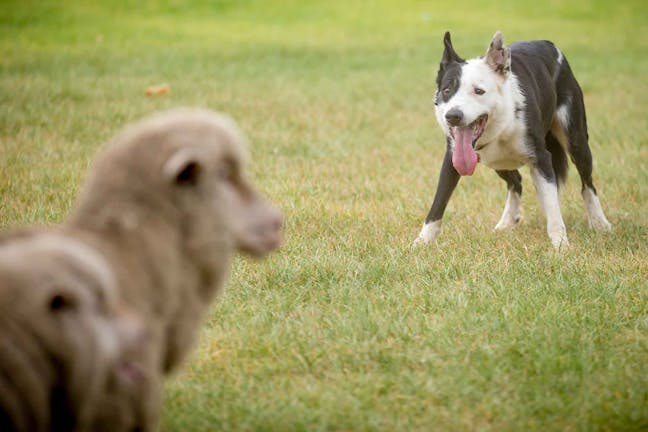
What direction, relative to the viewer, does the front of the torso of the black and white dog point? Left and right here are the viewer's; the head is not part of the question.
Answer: facing the viewer and to the left of the viewer

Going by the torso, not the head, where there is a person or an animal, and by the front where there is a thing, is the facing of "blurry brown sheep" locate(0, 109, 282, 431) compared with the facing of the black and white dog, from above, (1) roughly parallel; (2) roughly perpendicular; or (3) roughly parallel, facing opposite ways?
roughly parallel, facing opposite ways

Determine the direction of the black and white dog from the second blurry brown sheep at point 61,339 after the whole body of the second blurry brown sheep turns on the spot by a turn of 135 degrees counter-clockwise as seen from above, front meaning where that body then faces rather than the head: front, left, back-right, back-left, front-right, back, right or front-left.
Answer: right

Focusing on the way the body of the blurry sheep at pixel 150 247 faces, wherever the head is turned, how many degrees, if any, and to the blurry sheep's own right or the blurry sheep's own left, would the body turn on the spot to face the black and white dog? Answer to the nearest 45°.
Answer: approximately 45° to the blurry sheep's own left

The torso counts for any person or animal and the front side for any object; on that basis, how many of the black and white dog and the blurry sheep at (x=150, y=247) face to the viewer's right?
1

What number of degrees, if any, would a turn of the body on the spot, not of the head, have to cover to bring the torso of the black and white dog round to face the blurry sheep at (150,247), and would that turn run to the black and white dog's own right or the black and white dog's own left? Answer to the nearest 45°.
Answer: approximately 45° to the black and white dog's own left

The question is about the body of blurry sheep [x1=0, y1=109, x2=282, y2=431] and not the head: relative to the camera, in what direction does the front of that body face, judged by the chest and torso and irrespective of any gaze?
to the viewer's right
